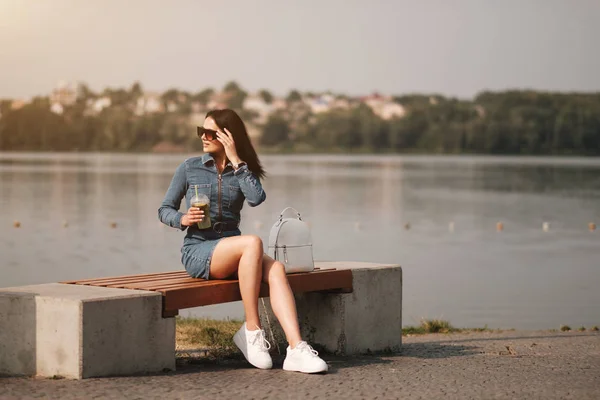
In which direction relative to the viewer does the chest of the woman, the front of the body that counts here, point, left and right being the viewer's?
facing the viewer and to the right of the viewer

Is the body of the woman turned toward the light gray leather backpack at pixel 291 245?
no

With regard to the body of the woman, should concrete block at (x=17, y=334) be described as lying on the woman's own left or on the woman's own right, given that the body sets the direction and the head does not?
on the woman's own right
